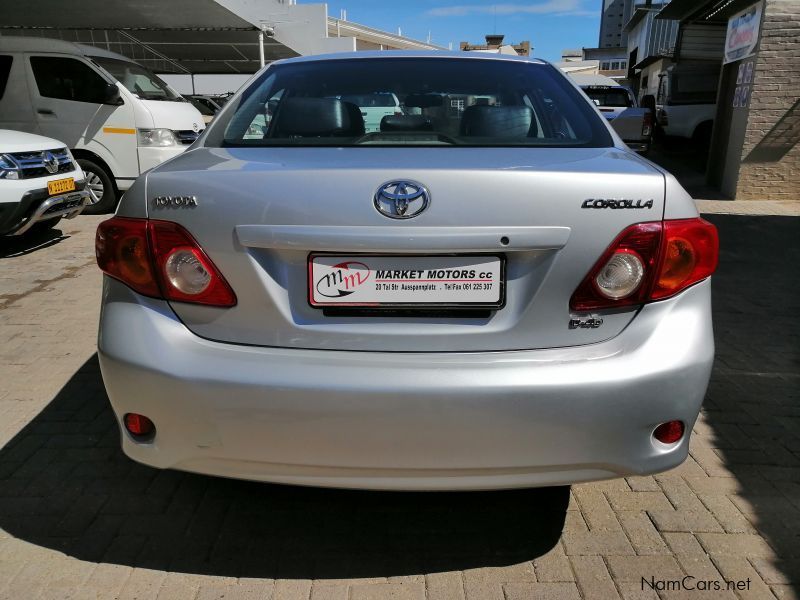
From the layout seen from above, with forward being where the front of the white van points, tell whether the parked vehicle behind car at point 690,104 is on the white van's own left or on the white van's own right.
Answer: on the white van's own left

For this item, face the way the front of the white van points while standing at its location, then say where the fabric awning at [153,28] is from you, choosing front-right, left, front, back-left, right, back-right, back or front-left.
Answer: back-left

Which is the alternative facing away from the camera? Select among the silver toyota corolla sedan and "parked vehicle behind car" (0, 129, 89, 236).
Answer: the silver toyota corolla sedan

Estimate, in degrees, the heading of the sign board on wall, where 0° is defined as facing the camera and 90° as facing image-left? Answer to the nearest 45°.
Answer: approximately 45°

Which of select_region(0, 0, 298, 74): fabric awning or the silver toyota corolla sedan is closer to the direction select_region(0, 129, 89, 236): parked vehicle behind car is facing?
the silver toyota corolla sedan

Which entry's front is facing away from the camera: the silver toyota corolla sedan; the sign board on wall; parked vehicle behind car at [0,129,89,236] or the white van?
the silver toyota corolla sedan

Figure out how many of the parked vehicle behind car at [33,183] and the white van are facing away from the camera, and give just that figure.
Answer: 0

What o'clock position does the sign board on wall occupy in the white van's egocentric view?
The sign board on wall is roughly at 11 o'clock from the white van.

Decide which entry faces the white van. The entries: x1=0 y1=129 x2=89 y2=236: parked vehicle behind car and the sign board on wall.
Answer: the sign board on wall

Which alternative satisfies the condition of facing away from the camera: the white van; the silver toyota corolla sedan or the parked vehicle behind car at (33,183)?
the silver toyota corolla sedan

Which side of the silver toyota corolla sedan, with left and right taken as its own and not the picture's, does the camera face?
back

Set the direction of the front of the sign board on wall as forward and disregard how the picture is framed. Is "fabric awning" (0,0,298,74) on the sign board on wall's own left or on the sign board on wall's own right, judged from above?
on the sign board on wall's own right

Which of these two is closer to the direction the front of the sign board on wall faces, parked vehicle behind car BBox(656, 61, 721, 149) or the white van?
the white van

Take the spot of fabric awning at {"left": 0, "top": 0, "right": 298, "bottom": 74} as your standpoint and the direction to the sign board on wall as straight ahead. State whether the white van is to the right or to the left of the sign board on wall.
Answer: right

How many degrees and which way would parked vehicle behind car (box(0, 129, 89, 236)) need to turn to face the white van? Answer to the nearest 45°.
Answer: approximately 135° to its left

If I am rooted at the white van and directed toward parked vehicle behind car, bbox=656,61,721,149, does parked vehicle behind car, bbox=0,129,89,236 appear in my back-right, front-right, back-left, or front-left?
back-right

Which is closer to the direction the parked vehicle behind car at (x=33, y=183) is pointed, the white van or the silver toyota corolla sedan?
the silver toyota corolla sedan

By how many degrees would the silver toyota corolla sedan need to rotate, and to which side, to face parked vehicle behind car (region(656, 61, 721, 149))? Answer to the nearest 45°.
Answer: approximately 45° to its right
